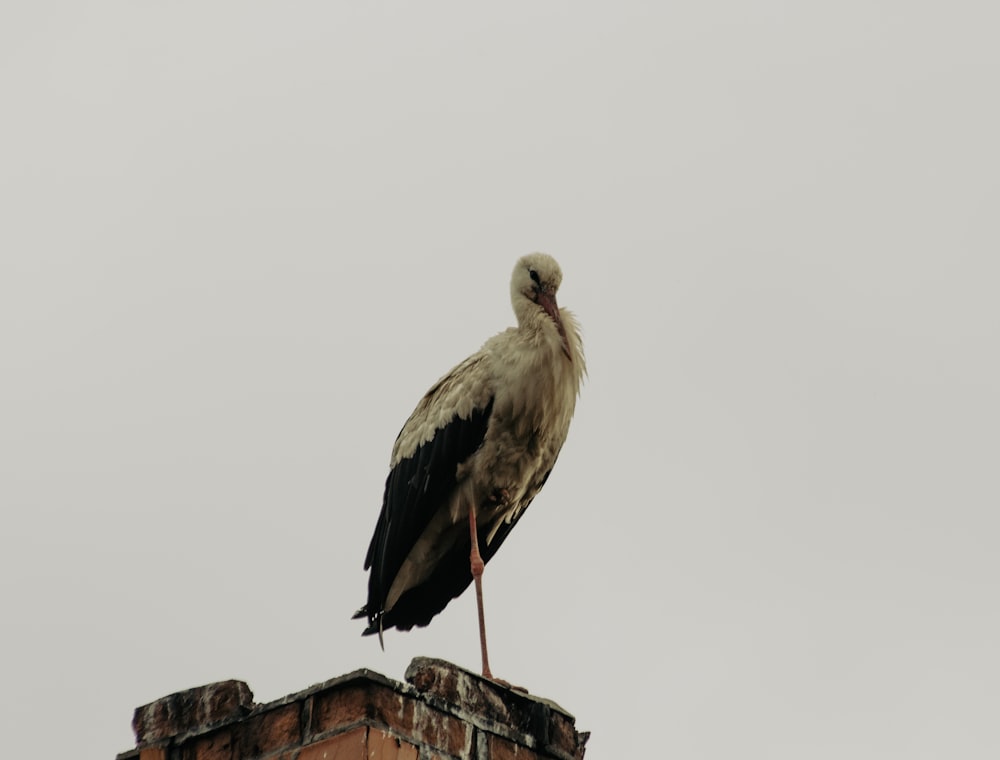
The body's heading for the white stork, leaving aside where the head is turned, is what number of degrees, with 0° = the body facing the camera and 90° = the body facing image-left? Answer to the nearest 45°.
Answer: approximately 315°
